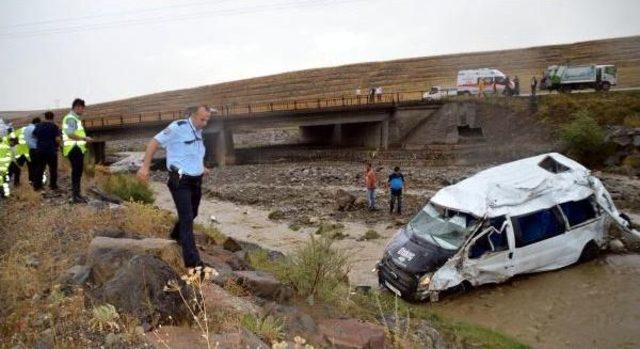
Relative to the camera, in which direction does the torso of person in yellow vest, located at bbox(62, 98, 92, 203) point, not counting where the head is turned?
to the viewer's right

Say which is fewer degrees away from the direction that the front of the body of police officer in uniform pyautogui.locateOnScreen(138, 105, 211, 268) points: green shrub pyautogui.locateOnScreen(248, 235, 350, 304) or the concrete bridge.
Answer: the green shrub

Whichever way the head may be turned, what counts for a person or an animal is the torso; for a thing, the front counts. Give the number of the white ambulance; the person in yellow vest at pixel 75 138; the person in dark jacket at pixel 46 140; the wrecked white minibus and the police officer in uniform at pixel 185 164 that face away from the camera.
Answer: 1

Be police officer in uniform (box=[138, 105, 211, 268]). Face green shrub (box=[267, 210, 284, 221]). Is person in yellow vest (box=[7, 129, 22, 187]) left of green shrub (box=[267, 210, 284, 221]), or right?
left

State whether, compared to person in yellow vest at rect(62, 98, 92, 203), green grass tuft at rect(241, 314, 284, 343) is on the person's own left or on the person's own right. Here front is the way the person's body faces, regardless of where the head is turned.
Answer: on the person's own right

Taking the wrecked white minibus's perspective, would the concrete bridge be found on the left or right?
on its right

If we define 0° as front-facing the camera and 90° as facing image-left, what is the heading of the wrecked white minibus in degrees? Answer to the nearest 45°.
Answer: approximately 45°

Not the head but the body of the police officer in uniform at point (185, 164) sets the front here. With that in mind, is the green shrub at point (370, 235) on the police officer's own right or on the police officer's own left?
on the police officer's own left

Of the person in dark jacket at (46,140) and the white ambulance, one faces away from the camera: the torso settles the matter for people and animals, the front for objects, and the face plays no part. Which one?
the person in dark jacket

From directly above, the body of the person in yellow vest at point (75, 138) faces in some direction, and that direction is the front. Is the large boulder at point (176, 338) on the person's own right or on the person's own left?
on the person's own right

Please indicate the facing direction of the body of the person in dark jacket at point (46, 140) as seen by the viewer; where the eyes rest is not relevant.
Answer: away from the camera

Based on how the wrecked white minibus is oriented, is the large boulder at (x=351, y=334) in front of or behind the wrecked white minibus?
in front

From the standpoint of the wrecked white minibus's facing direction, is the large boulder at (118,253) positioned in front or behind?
in front
